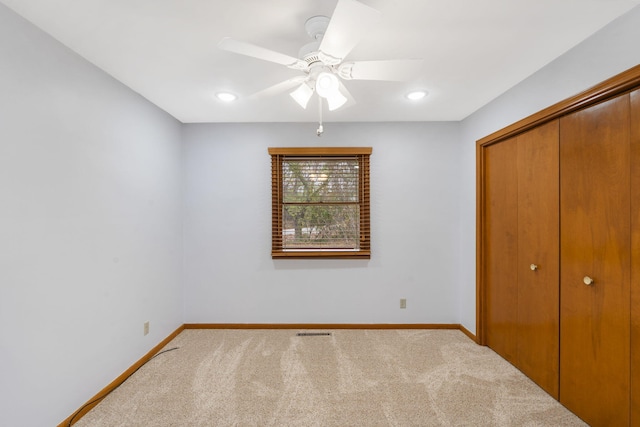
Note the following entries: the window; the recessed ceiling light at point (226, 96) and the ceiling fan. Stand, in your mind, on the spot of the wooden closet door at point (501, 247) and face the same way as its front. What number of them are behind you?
0

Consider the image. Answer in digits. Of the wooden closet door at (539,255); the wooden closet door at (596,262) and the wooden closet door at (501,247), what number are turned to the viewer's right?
0

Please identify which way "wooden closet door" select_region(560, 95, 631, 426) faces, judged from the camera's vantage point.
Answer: facing the viewer and to the left of the viewer

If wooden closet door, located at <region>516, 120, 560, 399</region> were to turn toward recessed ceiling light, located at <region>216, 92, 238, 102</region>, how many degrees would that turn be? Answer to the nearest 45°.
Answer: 0° — it already faces it

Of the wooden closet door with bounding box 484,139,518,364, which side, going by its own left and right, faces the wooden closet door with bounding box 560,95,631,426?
left

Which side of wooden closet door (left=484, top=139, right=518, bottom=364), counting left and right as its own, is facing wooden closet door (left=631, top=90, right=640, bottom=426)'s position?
left

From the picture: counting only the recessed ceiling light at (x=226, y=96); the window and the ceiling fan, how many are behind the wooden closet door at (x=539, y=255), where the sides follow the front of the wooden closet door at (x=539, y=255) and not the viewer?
0

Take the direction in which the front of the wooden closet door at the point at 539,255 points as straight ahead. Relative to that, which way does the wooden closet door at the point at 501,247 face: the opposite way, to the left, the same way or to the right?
the same way

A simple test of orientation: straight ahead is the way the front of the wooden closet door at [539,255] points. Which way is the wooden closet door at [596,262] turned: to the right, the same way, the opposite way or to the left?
the same way

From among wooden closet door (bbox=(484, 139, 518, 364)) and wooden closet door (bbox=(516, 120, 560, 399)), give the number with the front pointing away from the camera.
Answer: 0

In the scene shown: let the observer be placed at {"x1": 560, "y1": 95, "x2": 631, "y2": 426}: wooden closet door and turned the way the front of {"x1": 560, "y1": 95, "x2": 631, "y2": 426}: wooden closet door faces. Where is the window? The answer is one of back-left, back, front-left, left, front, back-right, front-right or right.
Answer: front-right

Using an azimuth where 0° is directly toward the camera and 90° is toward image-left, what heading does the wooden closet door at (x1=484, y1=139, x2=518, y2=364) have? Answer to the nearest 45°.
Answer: approximately 45°

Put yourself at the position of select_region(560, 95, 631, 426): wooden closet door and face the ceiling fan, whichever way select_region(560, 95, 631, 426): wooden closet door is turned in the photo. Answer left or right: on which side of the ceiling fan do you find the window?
right

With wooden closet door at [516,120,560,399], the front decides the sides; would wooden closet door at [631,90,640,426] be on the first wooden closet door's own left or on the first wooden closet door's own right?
on the first wooden closet door's own left

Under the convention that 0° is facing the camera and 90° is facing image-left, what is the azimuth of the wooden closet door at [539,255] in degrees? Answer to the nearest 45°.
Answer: approximately 45°

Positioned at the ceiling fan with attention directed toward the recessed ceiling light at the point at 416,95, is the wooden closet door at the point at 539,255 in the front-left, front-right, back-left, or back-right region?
front-right
